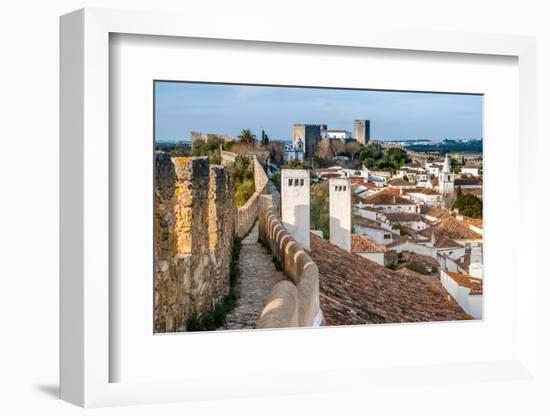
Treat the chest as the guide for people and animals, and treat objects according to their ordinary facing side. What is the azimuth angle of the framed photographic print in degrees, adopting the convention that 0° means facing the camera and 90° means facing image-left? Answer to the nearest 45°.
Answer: approximately 315°
